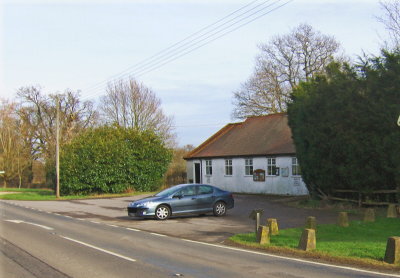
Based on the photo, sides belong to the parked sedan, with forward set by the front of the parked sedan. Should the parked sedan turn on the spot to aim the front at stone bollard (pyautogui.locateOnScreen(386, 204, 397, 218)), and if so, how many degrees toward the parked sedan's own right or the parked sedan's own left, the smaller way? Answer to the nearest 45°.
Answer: approximately 135° to the parked sedan's own left

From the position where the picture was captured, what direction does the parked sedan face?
facing the viewer and to the left of the viewer

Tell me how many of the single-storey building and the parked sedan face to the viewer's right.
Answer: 0

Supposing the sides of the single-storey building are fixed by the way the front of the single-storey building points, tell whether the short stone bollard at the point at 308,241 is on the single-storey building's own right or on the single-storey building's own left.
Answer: on the single-storey building's own left

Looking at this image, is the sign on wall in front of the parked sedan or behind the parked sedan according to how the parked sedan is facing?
behind

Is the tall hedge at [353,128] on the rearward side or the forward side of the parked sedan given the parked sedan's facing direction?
on the rearward side

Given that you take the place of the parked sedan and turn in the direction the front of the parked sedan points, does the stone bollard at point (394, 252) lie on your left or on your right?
on your left

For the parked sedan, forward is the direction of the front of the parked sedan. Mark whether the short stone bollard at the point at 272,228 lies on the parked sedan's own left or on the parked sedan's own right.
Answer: on the parked sedan's own left

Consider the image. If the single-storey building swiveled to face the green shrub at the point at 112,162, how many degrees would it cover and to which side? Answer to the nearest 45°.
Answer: approximately 45° to its right
